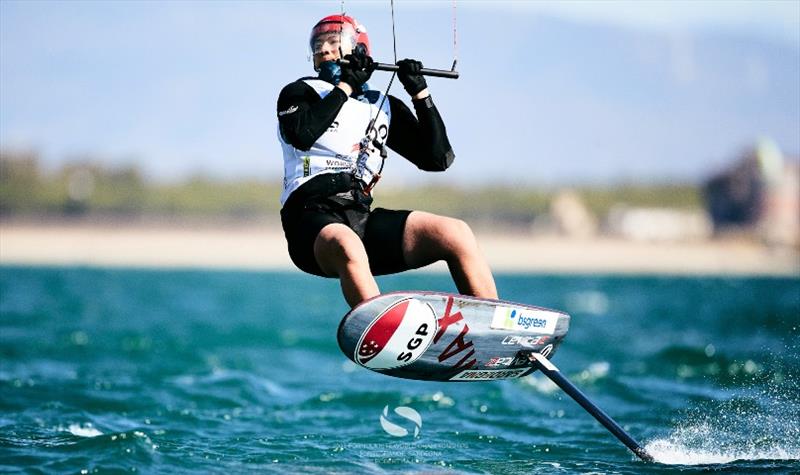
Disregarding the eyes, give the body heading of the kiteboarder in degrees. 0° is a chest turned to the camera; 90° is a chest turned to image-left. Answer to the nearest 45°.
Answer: approximately 315°
